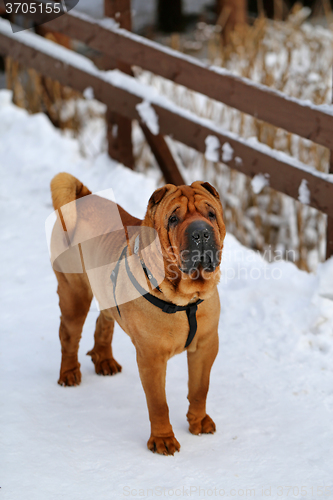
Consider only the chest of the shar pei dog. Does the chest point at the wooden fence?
no

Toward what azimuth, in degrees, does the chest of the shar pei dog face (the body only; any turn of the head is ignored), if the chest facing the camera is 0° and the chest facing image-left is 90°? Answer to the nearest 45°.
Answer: approximately 315°

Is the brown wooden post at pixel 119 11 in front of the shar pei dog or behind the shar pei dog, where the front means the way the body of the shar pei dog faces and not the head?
behind

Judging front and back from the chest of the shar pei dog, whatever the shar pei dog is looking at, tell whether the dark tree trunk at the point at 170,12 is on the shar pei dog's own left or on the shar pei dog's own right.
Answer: on the shar pei dog's own left
